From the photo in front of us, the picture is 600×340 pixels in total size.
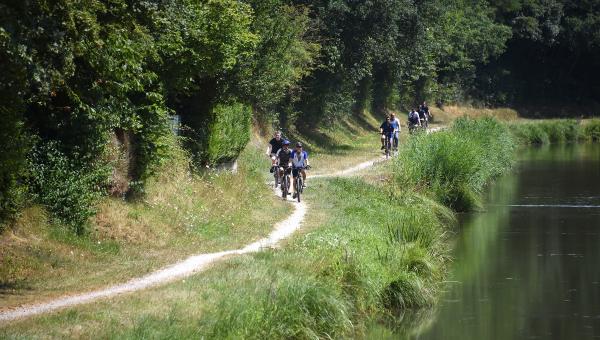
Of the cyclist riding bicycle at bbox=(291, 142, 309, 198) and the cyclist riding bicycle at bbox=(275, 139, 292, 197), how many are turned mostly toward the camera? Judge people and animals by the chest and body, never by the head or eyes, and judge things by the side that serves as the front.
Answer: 2

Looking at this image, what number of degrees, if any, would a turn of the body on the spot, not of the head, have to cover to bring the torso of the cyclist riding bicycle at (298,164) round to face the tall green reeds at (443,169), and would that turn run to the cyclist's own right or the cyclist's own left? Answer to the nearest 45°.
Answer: approximately 135° to the cyclist's own left

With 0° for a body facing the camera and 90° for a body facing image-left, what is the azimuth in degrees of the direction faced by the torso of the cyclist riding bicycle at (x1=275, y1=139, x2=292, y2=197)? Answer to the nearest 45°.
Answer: approximately 0°

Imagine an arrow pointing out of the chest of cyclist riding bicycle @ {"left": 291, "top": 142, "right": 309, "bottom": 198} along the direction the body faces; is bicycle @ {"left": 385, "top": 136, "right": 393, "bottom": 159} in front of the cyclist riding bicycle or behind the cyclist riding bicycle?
behind

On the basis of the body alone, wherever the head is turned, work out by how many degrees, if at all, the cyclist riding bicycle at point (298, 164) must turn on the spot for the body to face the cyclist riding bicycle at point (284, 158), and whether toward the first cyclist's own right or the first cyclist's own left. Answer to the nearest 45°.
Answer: approximately 135° to the first cyclist's own right

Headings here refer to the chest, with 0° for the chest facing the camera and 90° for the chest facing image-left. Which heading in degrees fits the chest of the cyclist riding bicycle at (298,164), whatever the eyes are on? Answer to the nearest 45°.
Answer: approximately 0°

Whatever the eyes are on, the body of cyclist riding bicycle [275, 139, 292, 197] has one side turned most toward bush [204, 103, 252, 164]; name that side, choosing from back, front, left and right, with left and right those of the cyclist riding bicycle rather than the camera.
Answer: right

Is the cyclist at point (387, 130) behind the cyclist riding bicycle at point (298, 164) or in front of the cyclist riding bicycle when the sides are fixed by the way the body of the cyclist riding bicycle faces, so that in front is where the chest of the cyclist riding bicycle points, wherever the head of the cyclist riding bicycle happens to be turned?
behind
